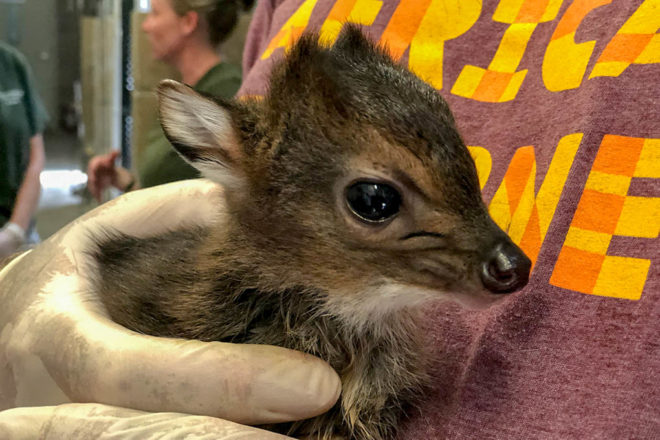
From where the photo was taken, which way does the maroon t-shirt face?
toward the camera

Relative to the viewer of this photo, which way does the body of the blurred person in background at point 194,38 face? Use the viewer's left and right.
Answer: facing to the left of the viewer

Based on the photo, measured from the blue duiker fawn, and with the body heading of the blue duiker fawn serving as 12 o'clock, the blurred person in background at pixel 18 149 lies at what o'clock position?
The blurred person in background is roughly at 8 o'clock from the blue duiker fawn.

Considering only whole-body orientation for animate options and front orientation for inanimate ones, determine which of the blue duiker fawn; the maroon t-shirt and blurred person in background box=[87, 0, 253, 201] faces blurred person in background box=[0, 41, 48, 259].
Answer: blurred person in background box=[87, 0, 253, 201]

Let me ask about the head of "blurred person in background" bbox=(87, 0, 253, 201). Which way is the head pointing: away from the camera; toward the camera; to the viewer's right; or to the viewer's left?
to the viewer's left

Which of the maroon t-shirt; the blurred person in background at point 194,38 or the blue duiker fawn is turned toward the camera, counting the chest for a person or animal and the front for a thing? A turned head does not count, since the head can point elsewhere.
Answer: the maroon t-shirt

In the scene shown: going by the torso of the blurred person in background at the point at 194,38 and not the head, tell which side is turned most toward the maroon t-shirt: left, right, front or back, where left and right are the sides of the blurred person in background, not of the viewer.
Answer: left

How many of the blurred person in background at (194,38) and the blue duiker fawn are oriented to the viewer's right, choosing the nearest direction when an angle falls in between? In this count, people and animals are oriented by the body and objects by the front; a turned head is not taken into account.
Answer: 1

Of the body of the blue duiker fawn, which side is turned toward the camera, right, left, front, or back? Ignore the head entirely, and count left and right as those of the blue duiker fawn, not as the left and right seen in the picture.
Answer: right

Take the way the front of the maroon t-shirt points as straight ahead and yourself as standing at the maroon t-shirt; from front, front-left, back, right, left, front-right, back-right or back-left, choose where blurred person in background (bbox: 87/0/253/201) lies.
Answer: back-right

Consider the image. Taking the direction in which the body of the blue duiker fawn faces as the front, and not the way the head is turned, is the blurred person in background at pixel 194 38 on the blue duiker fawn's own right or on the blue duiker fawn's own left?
on the blue duiker fawn's own left

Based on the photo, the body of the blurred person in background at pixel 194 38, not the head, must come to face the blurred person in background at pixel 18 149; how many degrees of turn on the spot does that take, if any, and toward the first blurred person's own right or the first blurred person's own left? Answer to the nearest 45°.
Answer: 0° — they already face them

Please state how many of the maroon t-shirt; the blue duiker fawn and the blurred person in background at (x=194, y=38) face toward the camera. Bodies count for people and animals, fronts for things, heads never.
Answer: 1
